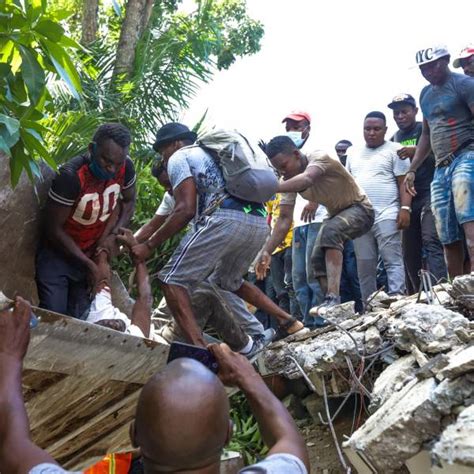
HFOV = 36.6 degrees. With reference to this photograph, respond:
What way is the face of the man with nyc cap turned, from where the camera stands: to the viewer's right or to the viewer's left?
to the viewer's left

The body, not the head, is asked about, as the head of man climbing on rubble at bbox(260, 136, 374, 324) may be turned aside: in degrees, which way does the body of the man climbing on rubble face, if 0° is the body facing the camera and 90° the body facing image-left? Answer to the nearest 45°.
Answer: approximately 90°

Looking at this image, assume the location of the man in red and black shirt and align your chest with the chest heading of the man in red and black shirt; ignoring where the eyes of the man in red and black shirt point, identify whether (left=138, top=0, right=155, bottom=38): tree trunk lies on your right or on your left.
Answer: on your left

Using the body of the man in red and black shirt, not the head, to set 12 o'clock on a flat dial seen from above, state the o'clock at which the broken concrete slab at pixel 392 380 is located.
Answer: The broken concrete slab is roughly at 11 o'clock from the man in red and black shirt.

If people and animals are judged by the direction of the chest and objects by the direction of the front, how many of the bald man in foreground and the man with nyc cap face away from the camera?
1

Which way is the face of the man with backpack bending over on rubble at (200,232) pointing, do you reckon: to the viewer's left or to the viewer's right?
to the viewer's left

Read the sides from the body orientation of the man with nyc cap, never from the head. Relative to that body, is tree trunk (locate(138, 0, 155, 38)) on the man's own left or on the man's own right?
on the man's own right

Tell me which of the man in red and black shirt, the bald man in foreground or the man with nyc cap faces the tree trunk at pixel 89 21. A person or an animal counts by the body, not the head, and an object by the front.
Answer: the bald man in foreground

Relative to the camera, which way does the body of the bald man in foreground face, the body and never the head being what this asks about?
away from the camera

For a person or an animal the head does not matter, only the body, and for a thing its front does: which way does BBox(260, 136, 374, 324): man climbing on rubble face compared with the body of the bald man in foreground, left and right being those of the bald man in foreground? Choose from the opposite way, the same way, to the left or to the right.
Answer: to the left

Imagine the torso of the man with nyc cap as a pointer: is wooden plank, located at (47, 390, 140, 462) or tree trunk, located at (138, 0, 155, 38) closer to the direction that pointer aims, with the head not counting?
the wooden plank

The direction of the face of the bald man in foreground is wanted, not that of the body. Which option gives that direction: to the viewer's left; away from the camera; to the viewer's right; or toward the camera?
away from the camera
